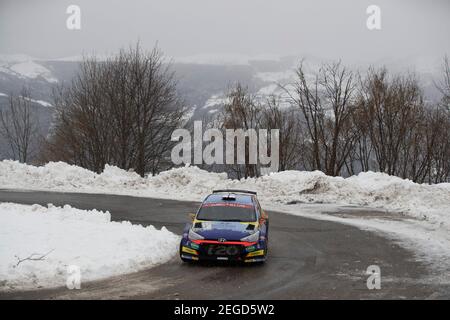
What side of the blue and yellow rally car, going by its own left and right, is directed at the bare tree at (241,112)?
back

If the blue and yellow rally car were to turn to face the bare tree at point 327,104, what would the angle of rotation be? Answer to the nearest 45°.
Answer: approximately 180°

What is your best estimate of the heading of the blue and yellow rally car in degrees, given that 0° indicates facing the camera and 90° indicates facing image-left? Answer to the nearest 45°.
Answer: approximately 0°

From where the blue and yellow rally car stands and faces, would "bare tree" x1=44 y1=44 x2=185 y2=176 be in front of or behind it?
behind

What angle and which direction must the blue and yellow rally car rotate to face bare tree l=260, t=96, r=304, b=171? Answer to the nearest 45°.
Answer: approximately 180°

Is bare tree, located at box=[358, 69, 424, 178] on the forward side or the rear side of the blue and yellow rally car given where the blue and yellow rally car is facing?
on the rear side
